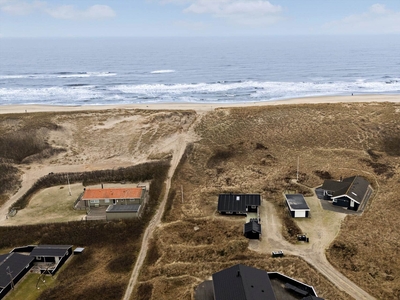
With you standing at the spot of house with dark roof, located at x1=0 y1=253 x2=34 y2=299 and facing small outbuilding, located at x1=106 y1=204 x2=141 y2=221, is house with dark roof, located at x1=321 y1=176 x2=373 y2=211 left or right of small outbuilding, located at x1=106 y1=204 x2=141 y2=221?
right

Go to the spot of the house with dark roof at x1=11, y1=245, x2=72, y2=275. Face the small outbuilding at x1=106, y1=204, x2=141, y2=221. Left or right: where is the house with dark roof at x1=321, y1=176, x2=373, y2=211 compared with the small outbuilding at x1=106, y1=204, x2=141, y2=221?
right

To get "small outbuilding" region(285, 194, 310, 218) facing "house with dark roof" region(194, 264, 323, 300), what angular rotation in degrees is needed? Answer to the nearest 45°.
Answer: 0° — it already faces it

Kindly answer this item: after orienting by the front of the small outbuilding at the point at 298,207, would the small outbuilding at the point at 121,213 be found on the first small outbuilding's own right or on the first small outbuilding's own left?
on the first small outbuilding's own right

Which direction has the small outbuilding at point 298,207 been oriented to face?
toward the camera

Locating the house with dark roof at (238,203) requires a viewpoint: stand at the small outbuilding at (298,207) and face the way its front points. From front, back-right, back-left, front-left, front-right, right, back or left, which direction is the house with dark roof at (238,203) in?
right

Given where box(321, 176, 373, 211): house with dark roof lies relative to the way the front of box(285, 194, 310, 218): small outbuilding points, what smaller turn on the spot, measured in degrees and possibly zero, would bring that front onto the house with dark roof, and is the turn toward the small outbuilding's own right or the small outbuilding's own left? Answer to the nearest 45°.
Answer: approximately 135° to the small outbuilding's own left

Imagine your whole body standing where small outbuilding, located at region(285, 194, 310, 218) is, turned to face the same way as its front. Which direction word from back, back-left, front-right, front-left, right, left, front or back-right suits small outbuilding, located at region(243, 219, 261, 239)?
front-right

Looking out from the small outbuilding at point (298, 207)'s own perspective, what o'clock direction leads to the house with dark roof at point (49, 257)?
The house with dark roof is roughly at 2 o'clock from the small outbuilding.

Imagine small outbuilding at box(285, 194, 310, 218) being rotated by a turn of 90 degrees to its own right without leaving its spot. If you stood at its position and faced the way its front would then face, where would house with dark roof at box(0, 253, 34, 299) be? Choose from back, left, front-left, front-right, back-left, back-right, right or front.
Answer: front-left

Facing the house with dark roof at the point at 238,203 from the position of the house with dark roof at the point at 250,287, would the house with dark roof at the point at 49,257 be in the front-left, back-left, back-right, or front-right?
front-left
